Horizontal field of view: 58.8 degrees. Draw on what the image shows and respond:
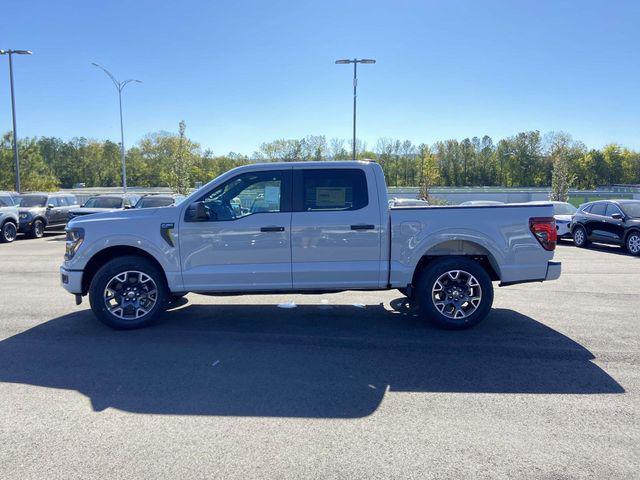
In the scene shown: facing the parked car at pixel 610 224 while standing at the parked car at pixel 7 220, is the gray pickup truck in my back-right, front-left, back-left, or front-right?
front-right

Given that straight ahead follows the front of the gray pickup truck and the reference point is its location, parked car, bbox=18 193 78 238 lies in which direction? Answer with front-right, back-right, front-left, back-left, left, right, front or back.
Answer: front-right

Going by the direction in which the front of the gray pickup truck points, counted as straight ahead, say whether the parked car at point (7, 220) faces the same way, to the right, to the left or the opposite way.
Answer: to the left

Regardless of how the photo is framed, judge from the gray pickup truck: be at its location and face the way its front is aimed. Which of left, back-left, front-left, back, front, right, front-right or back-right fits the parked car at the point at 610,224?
back-right

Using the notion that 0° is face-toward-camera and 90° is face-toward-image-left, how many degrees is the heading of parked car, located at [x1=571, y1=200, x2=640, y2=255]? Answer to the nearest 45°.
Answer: approximately 315°

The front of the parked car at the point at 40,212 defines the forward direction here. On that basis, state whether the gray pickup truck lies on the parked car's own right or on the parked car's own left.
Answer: on the parked car's own left

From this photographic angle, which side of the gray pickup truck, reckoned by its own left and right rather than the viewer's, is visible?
left

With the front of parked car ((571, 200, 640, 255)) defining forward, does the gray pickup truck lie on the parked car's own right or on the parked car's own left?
on the parked car's own right

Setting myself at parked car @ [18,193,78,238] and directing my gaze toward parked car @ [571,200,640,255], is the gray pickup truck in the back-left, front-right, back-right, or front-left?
front-right

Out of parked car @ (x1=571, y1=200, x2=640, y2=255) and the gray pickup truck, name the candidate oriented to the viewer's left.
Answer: the gray pickup truck

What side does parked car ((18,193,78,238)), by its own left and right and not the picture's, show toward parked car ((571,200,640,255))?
left

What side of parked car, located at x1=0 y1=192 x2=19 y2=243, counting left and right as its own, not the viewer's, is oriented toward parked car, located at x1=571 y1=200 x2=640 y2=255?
left

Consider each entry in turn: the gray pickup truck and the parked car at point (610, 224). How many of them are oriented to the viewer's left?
1

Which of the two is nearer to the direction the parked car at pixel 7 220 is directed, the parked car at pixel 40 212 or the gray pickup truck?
the gray pickup truck

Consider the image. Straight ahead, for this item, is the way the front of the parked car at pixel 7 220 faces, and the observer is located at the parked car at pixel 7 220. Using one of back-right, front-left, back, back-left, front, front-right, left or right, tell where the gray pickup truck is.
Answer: front-left
